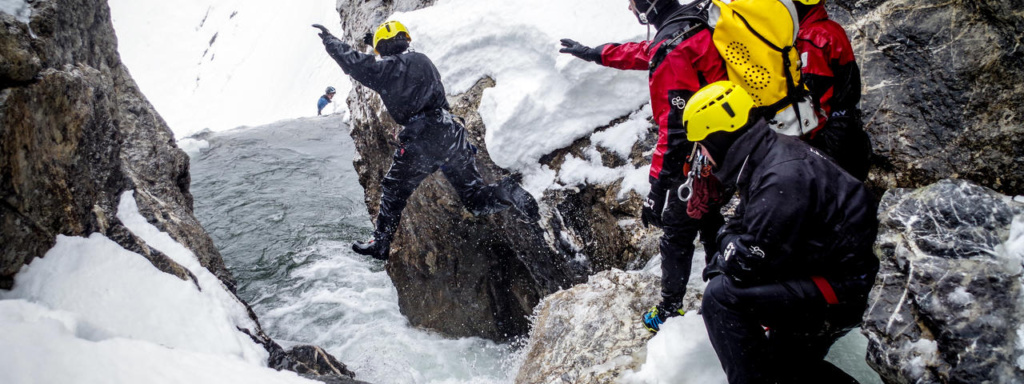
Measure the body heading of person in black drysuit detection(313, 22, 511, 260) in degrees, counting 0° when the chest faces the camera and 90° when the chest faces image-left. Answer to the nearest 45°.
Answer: approximately 135°

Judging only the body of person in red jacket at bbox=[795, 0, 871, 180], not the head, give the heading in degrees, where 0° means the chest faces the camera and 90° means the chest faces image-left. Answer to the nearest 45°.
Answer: approximately 90°

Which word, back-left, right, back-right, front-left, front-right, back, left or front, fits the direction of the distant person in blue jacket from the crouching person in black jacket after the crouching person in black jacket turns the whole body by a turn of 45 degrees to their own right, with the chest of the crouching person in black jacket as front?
front

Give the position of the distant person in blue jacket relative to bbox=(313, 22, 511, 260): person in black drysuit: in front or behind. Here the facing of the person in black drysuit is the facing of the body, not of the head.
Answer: in front

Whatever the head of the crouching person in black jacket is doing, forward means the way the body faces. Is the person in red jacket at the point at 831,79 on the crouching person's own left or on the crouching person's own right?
on the crouching person's own right

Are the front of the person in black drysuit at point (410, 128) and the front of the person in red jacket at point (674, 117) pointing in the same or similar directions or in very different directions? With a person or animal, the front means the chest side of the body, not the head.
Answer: same or similar directions

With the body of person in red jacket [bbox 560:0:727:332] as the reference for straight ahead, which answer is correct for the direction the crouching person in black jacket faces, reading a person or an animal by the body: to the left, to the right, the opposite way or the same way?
the same way

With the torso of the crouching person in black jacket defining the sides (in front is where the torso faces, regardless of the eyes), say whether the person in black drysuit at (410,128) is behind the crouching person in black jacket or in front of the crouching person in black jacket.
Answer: in front

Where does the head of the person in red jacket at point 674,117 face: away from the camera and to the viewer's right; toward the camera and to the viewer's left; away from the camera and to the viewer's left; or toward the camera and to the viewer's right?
away from the camera and to the viewer's left
